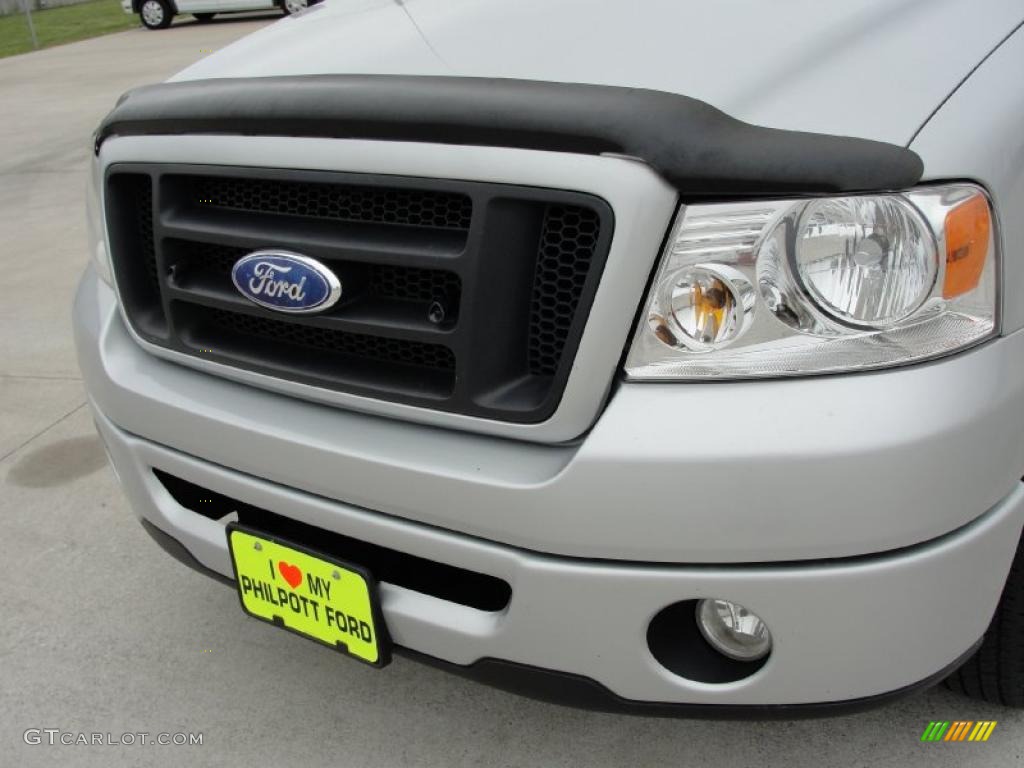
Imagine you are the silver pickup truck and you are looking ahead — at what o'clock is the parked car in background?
The parked car in background is roughly at 4 o'clock from the silver pickup truck.
